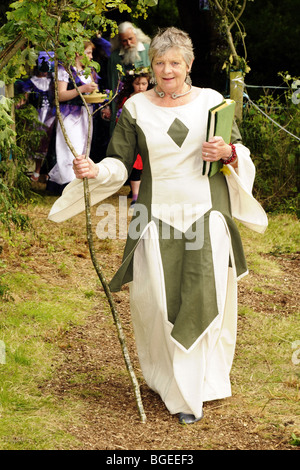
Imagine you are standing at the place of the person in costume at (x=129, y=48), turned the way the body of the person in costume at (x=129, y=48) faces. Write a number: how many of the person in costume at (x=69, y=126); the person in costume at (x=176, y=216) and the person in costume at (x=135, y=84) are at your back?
0

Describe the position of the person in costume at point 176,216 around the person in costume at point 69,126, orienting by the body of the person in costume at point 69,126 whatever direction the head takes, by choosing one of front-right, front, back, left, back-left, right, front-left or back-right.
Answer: front-right

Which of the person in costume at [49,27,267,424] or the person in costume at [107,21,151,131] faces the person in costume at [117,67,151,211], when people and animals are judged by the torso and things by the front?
the person in costume at [107,21,151,131]

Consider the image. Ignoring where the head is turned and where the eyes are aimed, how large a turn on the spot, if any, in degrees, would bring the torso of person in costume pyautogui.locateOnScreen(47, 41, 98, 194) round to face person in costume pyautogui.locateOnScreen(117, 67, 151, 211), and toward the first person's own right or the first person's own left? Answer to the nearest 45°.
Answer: approximately 45° to the first person's own left

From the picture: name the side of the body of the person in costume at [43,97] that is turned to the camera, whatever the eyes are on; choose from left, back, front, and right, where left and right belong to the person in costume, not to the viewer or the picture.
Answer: front

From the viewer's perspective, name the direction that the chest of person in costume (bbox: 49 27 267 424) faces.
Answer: toward the camera

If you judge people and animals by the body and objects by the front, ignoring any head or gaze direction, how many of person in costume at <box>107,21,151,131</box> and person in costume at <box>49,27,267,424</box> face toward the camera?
2

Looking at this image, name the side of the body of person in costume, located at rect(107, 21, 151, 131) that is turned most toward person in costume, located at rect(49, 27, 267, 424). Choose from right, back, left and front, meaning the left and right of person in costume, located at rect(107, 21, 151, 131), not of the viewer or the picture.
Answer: front

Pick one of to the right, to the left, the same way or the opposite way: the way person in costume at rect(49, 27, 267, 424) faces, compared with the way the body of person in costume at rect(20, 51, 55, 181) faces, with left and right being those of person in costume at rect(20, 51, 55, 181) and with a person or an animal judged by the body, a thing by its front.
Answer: the same way

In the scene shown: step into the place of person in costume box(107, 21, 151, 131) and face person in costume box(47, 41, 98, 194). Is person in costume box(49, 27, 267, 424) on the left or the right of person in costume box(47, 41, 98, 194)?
left

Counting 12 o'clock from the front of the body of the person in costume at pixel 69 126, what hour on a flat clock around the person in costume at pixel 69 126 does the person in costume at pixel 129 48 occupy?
the person in costume at pixel 129 48 is roughly at 9 o'clock from the person in costume at pixel 69 126.

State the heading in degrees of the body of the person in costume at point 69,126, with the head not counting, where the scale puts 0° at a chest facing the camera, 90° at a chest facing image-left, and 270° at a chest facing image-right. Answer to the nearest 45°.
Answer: approximately 315°

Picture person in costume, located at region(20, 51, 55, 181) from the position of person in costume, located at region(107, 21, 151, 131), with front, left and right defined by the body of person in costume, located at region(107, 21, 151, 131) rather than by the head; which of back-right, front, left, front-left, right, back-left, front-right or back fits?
right

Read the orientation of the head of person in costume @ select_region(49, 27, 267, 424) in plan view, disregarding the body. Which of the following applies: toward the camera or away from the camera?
toward the camera

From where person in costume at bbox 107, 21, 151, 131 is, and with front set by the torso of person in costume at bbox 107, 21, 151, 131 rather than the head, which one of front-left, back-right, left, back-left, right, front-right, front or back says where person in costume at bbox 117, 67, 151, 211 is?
front

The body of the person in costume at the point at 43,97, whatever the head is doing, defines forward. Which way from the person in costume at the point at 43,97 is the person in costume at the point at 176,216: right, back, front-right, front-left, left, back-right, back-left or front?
front

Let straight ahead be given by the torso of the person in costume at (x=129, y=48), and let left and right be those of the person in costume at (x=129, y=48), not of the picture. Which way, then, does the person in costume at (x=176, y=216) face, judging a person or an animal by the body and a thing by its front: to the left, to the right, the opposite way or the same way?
the same way

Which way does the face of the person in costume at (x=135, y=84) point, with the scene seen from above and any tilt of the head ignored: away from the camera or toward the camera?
toward the camera
